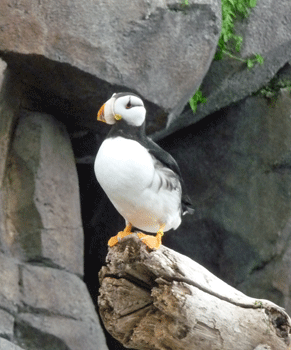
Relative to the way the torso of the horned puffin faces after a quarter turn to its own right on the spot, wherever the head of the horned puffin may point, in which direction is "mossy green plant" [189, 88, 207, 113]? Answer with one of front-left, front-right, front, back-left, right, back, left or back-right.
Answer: front-right

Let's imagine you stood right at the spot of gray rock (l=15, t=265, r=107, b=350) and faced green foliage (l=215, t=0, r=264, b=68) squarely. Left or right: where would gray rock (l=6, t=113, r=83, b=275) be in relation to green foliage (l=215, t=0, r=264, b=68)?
left

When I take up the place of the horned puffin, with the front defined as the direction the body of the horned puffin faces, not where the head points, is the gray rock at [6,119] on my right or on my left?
on my right

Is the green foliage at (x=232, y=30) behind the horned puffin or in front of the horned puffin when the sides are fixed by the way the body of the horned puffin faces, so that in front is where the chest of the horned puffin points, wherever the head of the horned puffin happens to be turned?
behind

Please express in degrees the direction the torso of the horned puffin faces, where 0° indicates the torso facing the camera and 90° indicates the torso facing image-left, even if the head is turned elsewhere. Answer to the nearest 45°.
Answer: approximately 45°
